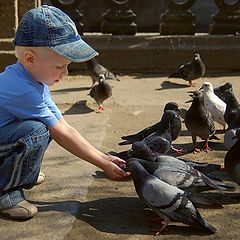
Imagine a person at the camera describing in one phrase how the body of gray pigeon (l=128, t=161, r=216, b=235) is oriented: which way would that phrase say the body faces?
to the viewer's left

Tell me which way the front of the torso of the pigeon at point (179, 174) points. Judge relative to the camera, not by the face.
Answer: to the viewer's left

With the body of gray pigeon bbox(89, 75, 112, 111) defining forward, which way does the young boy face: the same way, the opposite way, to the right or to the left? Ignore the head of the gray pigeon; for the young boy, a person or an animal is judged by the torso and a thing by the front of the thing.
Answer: to the left

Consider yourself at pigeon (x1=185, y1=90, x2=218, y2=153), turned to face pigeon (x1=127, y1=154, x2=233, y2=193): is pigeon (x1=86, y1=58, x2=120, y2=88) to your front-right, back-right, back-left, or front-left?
back-right

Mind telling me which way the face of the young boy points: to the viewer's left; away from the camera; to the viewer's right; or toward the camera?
to the viewer's right

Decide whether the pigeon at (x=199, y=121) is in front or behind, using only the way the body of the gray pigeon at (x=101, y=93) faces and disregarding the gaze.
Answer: in front

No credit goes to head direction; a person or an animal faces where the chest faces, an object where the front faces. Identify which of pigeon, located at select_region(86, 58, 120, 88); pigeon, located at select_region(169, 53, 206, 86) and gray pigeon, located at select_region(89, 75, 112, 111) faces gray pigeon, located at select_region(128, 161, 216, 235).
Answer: gray pigeon, located at select_region(89, 75, 112, 111)

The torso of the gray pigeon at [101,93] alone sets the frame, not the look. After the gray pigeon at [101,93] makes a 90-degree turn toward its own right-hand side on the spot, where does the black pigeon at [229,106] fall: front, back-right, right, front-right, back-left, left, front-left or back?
back-left

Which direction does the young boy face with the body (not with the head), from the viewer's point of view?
to the viewer's right

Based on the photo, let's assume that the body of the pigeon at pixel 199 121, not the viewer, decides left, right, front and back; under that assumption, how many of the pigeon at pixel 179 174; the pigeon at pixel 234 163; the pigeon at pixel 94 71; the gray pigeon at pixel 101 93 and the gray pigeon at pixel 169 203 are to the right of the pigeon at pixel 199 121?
2

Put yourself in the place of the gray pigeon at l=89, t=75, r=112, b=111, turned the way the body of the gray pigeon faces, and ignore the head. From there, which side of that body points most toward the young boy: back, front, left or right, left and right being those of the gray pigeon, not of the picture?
front

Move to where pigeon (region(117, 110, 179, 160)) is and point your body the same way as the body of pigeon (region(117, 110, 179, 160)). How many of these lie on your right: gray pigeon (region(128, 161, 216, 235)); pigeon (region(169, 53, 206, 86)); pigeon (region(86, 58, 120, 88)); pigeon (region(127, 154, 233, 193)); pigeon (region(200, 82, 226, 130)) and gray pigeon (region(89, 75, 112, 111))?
2

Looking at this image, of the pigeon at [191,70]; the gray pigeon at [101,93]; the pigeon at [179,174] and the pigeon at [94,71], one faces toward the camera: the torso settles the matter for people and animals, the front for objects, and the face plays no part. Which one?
the gray pigeon

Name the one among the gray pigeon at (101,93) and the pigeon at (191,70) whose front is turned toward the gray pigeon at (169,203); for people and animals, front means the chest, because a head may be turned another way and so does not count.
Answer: the gray pigeon at (101,93)

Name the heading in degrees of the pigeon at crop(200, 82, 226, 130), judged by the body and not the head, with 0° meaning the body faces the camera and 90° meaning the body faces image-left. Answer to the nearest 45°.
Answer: approximately 90°
